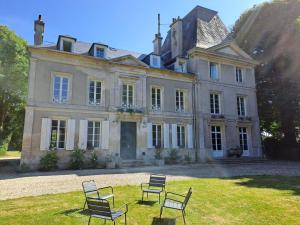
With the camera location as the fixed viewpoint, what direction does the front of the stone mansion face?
facing the viewer and to the right of the viewer

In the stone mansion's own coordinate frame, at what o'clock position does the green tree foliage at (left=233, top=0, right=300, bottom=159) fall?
The green tree foliage is roughly at 10 o'clock from the stone mansion.

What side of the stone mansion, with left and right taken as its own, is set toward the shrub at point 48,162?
right

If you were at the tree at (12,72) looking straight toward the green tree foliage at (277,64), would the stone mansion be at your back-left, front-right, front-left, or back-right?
front-right

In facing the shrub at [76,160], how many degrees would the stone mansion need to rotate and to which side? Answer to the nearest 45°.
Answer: approximately 90° to its right

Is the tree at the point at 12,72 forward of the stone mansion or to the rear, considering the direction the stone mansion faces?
to the rear
